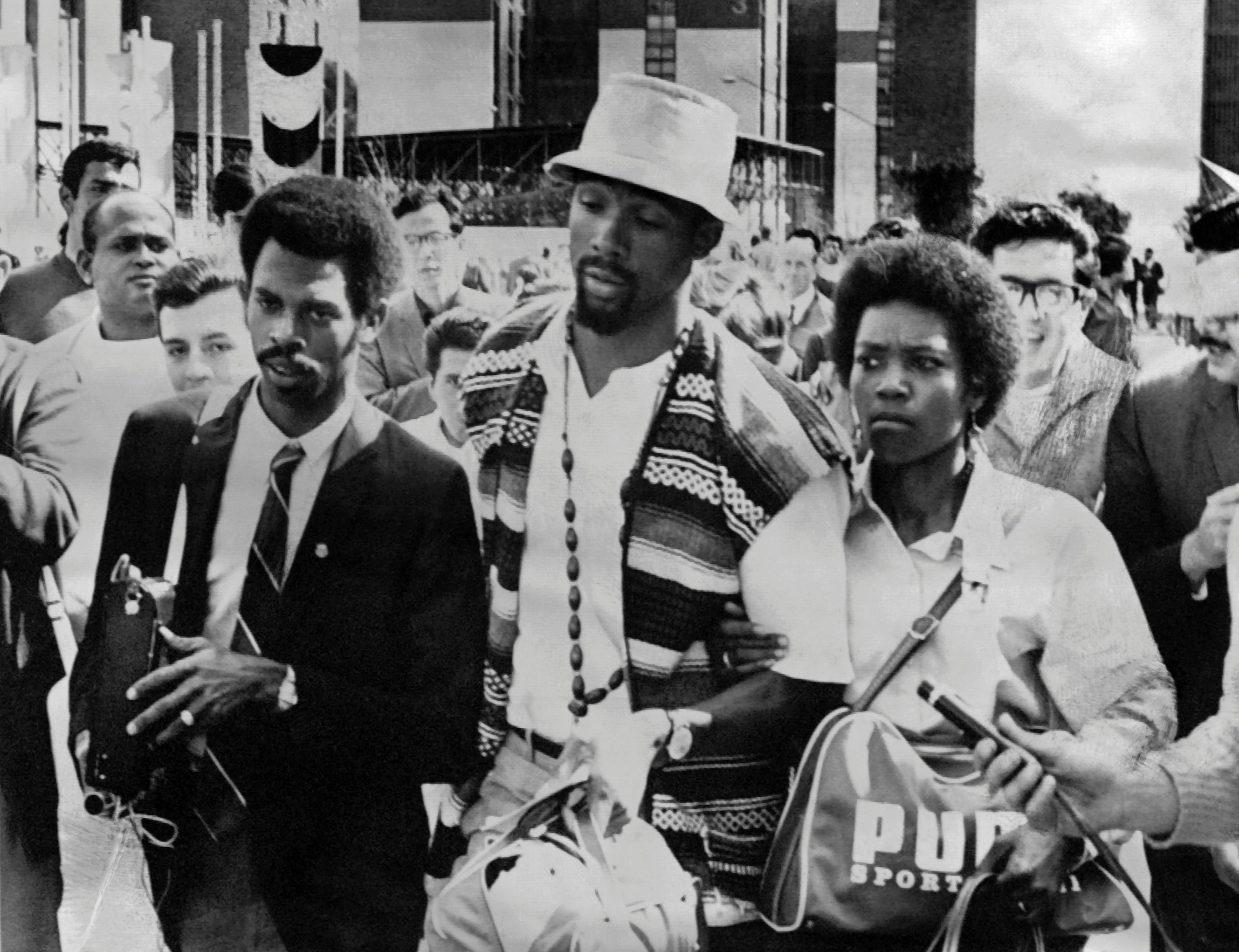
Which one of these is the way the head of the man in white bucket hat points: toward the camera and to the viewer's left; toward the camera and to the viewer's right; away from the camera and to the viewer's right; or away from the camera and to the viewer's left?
toward the camera and to the viewer's left

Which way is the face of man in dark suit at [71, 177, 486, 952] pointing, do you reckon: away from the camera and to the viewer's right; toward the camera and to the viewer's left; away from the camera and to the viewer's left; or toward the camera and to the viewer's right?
toward the camera and to the viewer's left

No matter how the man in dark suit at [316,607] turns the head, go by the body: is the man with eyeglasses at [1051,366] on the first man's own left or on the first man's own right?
on the first man's own left

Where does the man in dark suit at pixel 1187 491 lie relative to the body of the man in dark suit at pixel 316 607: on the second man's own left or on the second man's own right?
on the second man's own left
